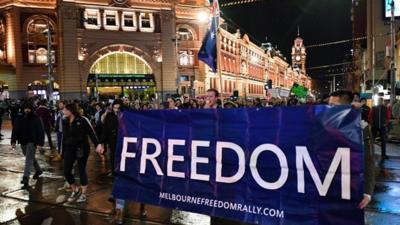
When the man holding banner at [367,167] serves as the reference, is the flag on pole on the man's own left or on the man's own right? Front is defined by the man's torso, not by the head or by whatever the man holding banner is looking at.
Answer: on the man's own right

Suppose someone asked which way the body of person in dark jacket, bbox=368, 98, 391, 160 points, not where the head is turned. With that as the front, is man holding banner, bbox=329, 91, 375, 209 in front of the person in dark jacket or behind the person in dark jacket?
in front

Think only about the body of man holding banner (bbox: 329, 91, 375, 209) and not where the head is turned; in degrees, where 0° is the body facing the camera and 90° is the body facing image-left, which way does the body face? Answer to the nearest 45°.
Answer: approximately 45°

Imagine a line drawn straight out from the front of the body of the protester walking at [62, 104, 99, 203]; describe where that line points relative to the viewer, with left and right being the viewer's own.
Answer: facing the viewer and to the left of the viewer

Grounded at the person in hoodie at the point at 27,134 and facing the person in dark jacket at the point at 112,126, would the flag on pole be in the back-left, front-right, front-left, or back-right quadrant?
front-left

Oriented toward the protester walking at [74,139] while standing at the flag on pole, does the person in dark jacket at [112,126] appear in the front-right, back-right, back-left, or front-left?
front-right

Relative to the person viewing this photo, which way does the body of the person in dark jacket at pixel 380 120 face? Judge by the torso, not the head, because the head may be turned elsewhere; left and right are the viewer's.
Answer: facing the viewer

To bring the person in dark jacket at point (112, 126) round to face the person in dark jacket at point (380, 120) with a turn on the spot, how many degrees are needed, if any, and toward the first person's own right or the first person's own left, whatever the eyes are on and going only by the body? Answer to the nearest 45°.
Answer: approximately 45° to the first person's own left

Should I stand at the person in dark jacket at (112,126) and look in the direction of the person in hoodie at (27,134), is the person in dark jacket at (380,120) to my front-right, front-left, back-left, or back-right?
back-right

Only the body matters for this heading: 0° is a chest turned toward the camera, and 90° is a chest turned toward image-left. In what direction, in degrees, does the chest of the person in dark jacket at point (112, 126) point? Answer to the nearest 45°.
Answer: approximately 315°

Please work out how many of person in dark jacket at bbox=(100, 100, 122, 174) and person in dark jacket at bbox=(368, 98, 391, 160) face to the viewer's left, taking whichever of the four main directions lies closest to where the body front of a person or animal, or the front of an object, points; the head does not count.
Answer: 0

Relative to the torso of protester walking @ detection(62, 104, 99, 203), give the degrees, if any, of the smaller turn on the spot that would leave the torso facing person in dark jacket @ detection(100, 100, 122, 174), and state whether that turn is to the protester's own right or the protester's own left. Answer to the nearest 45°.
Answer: approximately 180°

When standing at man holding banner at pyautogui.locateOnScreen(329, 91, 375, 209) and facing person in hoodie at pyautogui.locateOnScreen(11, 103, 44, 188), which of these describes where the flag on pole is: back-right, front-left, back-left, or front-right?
front-right
